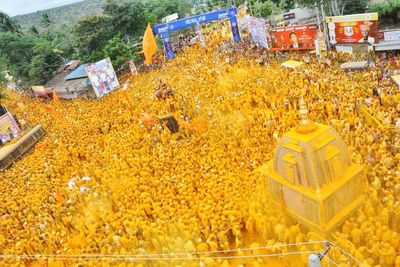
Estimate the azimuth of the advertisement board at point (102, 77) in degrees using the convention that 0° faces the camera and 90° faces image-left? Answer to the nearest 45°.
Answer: approximately 0°

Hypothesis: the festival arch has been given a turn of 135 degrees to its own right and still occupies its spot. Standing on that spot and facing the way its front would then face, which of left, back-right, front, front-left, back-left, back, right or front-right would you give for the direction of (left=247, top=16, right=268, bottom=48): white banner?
back

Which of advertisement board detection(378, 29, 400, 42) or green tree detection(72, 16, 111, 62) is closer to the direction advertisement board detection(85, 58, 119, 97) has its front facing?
the advertisement board

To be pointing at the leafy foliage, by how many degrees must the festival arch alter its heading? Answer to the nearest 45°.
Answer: approximately 135° to its right

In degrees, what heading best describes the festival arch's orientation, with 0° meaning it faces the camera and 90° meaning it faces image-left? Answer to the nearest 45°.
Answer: approximately 0°

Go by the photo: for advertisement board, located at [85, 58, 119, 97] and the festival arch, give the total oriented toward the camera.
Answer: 2

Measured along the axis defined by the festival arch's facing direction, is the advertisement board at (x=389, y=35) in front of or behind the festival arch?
in front
